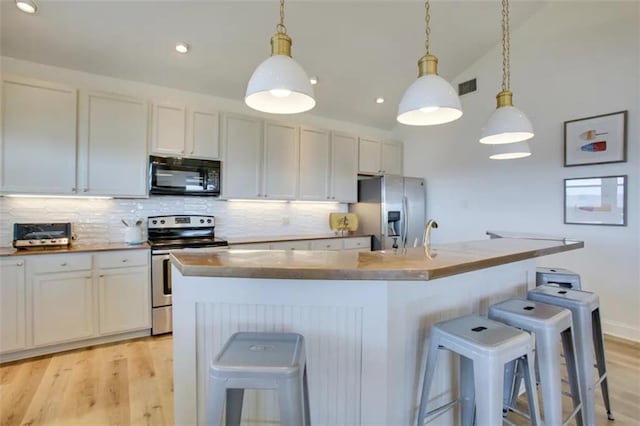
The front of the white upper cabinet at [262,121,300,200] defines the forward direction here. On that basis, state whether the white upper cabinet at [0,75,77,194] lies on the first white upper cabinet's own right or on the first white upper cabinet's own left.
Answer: on the first white upper cabinet's own right

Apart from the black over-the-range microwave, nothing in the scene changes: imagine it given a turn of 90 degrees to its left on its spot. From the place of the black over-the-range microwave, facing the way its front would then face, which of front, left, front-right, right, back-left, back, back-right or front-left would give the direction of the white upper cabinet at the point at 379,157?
front

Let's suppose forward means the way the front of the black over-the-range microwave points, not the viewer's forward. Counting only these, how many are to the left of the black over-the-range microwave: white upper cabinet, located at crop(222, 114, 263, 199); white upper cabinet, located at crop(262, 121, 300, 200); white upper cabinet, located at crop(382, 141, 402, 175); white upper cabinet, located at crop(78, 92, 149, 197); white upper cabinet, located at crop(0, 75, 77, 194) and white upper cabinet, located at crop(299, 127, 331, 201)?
4

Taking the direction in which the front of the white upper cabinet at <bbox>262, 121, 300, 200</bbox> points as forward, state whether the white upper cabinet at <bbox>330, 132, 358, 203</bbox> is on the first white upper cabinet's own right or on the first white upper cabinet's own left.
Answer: on the first white upper cabinet's own left

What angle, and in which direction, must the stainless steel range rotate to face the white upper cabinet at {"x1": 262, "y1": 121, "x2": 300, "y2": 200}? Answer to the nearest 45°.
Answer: approximately 90° to its left

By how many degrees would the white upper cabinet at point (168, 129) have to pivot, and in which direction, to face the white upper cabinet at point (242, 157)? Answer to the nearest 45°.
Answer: approximately 90° to its left

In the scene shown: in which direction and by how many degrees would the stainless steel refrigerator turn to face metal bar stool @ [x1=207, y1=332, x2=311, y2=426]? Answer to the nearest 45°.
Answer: approximately 45° to its right

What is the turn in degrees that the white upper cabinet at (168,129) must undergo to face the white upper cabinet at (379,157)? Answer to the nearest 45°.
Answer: approximately 90° to its left

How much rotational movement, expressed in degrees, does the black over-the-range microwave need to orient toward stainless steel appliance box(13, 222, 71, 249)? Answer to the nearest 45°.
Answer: approximately 90° to its right

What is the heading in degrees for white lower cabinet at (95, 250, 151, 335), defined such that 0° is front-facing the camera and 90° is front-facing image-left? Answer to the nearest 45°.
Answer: approximately 0°

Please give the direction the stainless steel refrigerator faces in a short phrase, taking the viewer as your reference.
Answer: facing the viewer and to the right of the viewer

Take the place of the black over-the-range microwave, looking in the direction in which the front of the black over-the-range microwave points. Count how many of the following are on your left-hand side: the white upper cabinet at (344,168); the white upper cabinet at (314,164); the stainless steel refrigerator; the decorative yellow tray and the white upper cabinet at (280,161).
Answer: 5

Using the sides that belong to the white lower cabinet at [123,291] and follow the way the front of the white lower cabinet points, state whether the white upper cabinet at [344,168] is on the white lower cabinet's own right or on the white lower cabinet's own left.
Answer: on the white lower cabinet's own left

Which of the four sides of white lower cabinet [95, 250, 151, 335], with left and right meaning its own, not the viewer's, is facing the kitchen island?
front

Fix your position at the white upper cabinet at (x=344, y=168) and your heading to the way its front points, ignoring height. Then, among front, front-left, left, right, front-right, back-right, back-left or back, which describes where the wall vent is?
front-left
